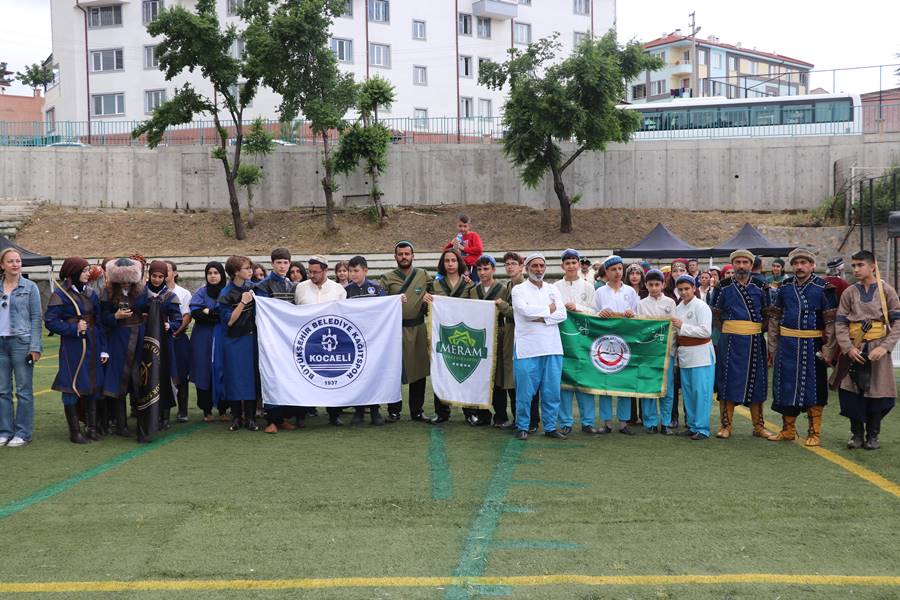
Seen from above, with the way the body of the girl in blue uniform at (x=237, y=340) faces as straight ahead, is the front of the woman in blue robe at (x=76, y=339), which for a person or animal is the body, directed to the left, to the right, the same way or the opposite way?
the same way

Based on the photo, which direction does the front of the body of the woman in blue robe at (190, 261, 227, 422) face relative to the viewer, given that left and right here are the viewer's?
facing the viewer

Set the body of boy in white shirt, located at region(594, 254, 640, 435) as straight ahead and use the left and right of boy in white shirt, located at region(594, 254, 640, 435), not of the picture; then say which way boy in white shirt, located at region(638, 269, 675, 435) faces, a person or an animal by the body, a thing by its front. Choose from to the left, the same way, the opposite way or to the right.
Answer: the same way

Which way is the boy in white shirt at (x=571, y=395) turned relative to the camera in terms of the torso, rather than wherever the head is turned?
toward the camera

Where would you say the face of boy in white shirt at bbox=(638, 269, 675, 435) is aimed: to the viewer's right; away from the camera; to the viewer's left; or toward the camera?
toward the camera

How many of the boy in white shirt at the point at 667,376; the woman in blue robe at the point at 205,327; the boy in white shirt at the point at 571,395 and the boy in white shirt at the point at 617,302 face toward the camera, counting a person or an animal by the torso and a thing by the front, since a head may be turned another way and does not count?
4

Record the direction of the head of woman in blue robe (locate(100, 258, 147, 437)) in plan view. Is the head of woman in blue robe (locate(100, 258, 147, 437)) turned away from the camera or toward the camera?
toward the camera

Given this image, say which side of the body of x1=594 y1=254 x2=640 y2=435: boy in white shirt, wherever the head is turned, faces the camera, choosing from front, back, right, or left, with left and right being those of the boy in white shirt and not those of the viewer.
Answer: front

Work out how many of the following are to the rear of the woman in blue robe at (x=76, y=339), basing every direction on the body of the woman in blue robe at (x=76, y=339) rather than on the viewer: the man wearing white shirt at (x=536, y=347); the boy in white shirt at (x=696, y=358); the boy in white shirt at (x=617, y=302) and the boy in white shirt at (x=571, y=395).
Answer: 0

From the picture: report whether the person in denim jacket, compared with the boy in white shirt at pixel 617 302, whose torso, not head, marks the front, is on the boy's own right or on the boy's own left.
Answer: on the boy's own right

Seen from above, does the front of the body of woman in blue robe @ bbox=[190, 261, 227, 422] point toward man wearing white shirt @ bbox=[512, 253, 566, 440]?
no

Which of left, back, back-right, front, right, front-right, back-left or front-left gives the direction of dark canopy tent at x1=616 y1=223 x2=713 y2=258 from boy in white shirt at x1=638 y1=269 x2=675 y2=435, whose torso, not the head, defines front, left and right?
back

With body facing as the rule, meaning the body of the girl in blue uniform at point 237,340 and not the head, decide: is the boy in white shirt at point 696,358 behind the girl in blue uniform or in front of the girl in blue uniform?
in front

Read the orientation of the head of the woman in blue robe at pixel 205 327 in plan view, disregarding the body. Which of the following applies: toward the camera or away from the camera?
toward the camera

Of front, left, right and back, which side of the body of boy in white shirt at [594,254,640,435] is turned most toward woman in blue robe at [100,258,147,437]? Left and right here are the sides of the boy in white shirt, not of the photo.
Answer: right

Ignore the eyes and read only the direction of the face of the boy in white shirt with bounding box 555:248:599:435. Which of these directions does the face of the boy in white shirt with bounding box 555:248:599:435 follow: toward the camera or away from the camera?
toward the camera

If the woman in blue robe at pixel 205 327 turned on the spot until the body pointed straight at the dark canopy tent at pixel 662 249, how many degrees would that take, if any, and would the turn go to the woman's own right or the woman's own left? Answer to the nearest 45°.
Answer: approximately 135° to the woman's own left

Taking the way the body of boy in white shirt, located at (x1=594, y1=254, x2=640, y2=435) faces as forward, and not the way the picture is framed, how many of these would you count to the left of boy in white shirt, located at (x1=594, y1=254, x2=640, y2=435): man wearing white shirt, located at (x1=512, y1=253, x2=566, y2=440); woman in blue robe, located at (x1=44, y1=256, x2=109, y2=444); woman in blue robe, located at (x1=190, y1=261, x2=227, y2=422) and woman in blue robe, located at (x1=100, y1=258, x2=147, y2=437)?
0
